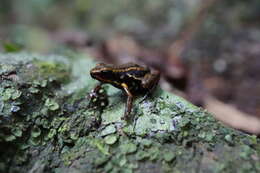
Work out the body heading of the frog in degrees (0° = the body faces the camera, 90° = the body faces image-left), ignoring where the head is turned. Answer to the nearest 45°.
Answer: approximately 90°
